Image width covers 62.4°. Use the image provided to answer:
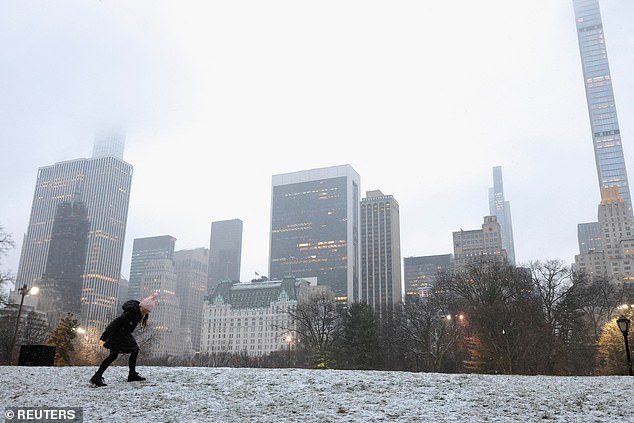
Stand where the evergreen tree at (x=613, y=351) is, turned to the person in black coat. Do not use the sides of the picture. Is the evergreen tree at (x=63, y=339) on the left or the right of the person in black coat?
right

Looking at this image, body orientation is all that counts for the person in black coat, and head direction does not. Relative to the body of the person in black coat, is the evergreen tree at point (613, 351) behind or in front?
in front

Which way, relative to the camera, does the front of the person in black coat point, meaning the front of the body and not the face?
to the viewer's right

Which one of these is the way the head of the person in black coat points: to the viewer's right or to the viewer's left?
to the viewer's right

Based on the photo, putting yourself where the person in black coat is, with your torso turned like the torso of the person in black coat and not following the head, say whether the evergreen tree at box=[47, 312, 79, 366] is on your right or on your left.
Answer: on your left
